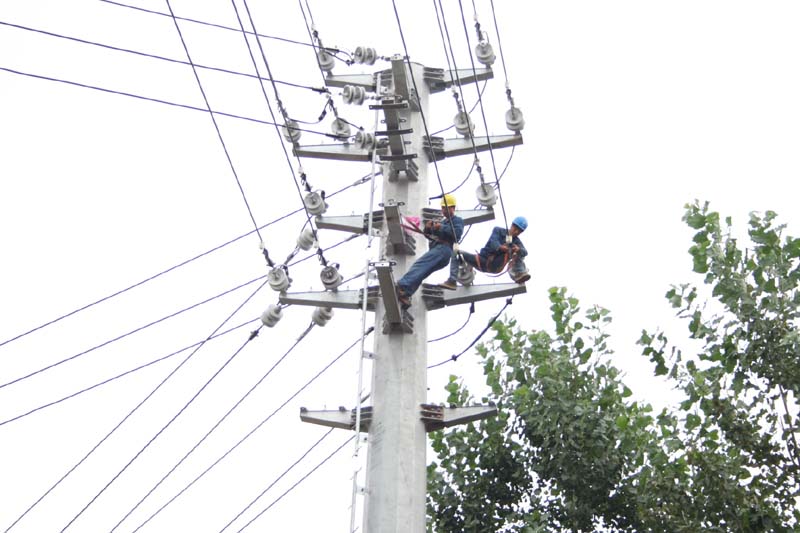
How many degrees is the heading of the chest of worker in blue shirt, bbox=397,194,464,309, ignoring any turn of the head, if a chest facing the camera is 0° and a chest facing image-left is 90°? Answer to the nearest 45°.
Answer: approximately 90°
